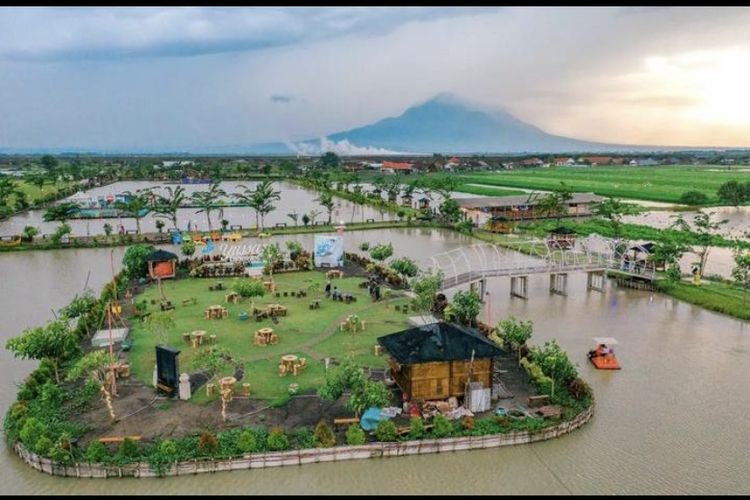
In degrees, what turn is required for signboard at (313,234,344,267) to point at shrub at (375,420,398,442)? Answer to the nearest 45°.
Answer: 0° — it already faces it

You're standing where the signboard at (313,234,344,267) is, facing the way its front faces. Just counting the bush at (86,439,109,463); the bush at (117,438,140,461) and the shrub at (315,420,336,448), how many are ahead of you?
3

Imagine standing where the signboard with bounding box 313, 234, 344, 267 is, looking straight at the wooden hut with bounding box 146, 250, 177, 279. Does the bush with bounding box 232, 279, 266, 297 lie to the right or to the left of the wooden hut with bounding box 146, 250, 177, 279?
left

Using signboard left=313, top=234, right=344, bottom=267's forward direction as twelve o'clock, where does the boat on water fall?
The boat on water is roughly at 11 o'clock from the signboard.

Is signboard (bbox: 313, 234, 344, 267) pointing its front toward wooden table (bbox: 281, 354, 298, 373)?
yes

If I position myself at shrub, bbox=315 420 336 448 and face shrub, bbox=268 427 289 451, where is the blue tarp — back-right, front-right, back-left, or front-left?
back-right

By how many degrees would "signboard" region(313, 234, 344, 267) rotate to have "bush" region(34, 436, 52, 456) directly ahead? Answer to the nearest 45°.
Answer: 0° — it already faces it

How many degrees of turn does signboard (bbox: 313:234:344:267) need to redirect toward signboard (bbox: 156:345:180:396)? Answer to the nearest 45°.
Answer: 0° — it already faces it

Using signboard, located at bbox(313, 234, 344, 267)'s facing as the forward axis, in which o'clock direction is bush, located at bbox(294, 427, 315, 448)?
The bush is roughly at 12 o'clock from the signboard.

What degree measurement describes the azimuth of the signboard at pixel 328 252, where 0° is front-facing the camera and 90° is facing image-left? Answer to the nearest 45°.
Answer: approximately 0°

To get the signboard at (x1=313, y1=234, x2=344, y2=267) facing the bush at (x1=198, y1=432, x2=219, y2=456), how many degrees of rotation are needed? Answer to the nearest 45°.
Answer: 0° — it already faces it

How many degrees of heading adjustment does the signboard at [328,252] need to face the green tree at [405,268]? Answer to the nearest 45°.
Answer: approximately 45° to its left
